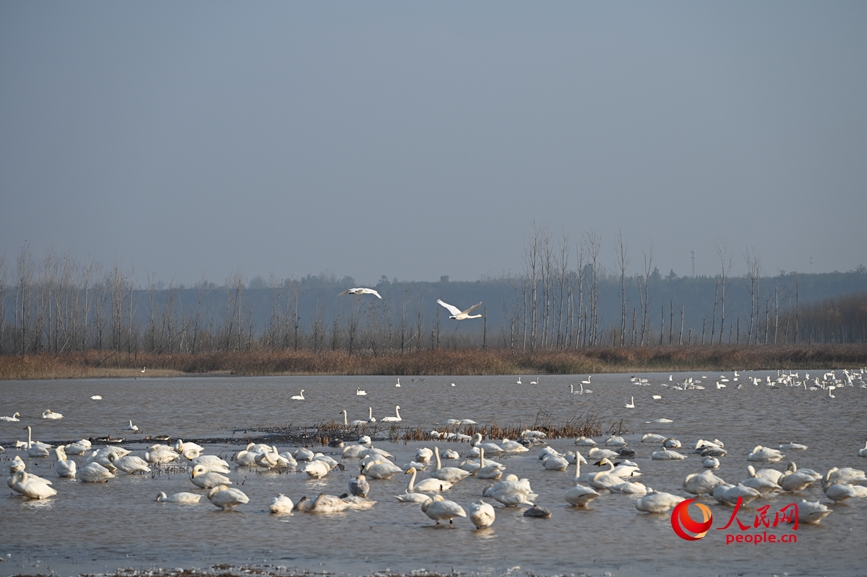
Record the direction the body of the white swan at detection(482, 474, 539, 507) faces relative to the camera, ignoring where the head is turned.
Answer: to the viewer's left

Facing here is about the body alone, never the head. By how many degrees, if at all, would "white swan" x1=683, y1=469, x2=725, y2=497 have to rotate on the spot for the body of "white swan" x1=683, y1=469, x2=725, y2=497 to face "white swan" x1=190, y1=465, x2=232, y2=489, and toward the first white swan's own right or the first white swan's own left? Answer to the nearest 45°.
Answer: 0° — it already faces it

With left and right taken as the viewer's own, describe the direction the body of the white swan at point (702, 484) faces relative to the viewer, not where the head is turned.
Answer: facing to the left of the viewer

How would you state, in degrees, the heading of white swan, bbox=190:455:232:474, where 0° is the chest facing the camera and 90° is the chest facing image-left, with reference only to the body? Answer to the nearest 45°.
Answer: approximately 90°

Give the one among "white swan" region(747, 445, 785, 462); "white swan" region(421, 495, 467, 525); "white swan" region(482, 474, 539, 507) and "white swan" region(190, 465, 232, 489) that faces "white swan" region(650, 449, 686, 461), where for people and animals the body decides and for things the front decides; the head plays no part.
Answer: "white swan" region(747, 445, 785, 462)

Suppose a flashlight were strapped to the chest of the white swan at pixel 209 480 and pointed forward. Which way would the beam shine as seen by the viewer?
to the viewer's left

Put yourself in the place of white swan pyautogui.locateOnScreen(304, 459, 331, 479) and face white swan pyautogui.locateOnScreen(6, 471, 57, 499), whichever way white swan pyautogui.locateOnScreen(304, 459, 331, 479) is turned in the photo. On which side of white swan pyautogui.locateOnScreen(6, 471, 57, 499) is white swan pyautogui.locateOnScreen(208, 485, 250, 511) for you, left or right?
left

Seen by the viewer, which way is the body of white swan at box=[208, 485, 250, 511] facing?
to the viewer's left
